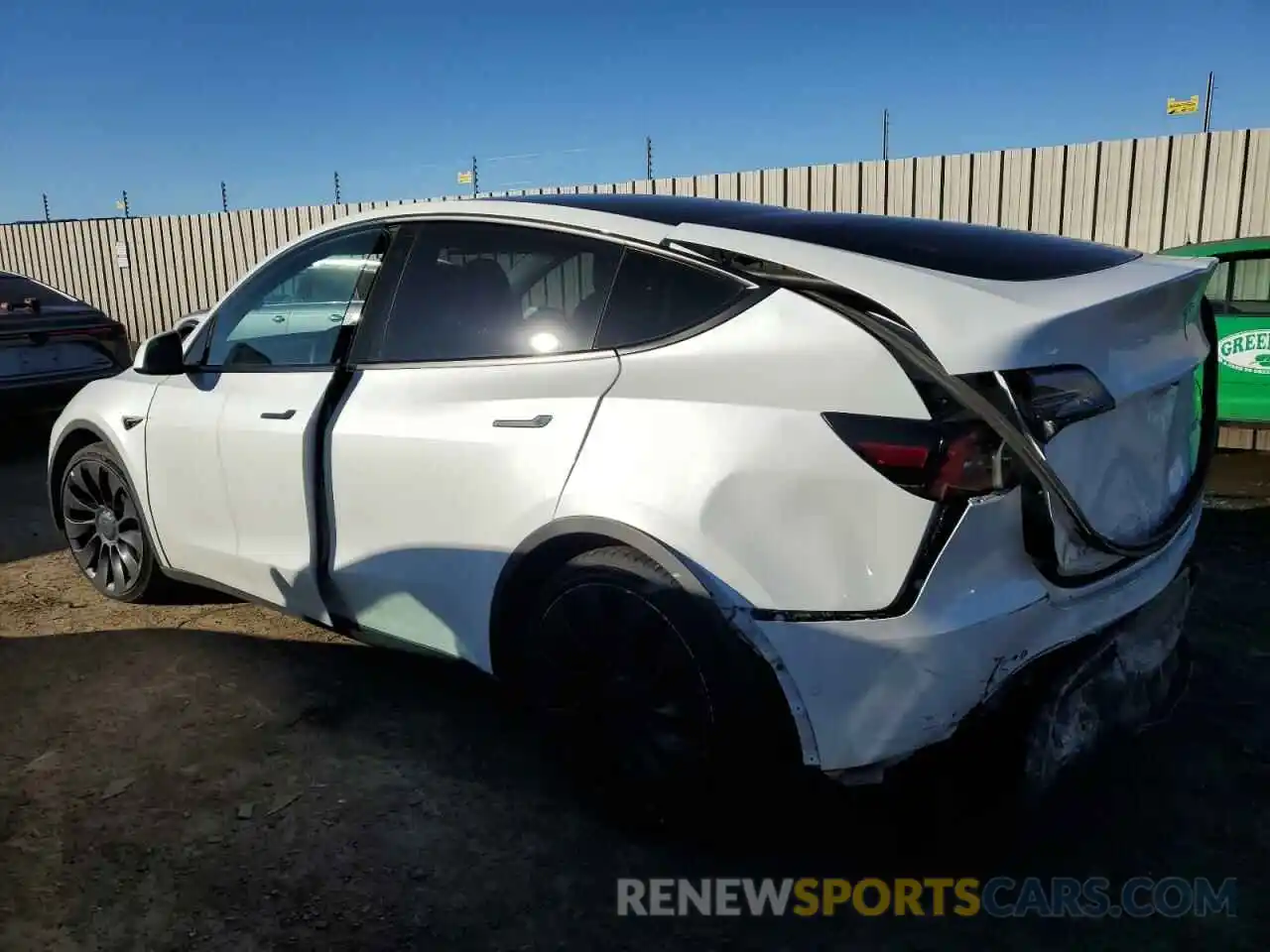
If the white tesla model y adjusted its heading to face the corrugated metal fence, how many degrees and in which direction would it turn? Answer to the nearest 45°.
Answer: approximately 90° to its right

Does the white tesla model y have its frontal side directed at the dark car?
yes

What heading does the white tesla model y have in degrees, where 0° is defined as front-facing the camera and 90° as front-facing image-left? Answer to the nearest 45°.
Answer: approximately 135°

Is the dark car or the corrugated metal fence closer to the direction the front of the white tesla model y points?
the dark car

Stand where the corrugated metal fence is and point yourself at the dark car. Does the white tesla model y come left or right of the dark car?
left
